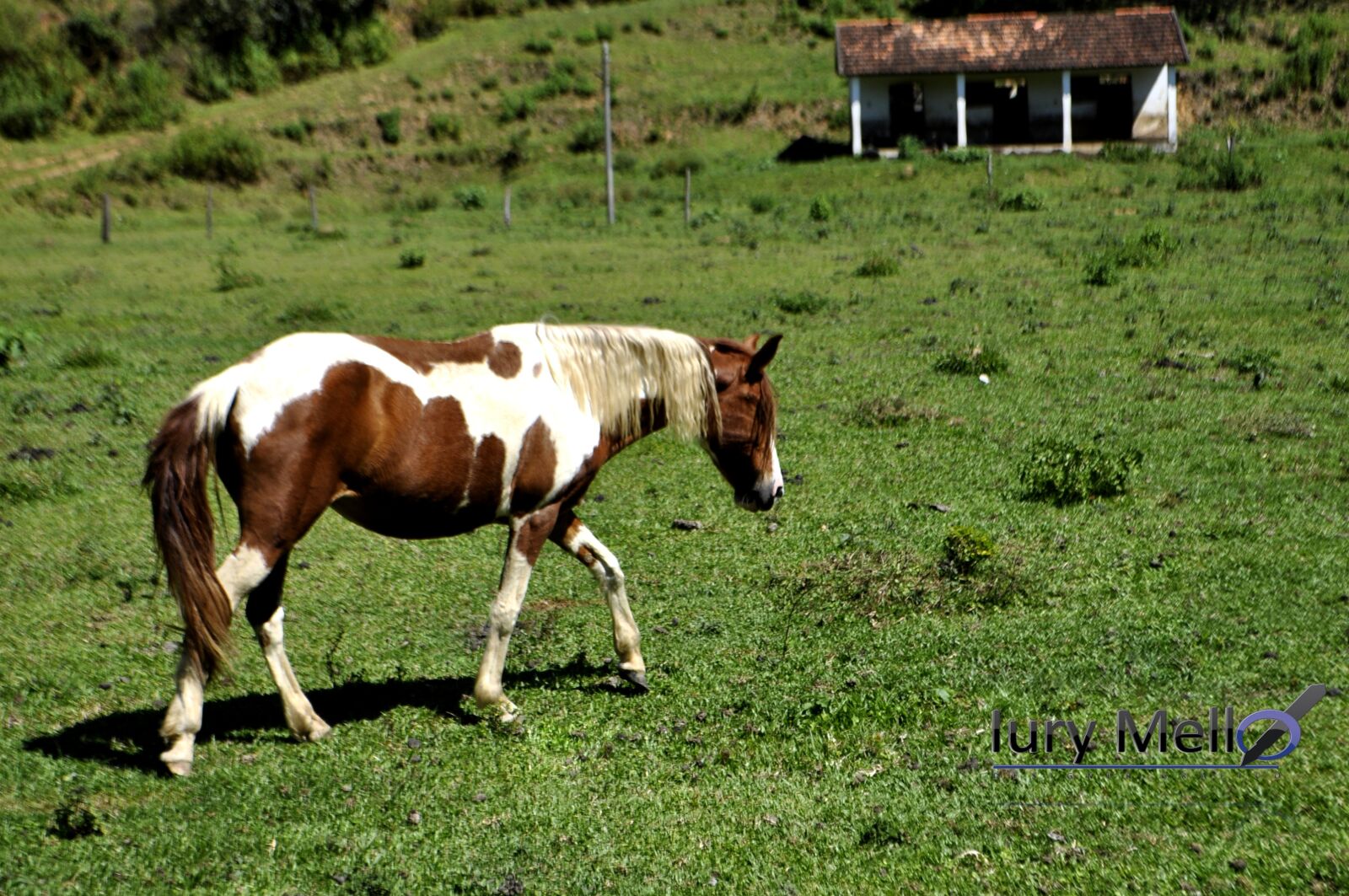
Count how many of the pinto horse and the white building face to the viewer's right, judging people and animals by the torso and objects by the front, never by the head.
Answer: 1

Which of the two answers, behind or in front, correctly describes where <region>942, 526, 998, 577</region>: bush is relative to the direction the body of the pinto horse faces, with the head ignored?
in front

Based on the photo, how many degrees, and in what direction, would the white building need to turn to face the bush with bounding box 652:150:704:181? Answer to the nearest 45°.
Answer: approximately 45° to its right

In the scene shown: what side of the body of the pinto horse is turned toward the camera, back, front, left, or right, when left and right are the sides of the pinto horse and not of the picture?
right

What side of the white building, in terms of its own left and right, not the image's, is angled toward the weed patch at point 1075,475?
front

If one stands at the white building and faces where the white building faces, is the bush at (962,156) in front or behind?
in front

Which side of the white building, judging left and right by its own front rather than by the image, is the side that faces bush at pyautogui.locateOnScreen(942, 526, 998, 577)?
front

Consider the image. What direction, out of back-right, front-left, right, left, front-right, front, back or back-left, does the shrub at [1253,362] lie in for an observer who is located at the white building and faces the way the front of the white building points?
front

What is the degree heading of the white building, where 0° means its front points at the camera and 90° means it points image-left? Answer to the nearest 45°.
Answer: approximately 0°

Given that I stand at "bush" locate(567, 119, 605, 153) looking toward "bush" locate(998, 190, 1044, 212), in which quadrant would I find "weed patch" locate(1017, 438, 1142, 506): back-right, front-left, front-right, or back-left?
front-right

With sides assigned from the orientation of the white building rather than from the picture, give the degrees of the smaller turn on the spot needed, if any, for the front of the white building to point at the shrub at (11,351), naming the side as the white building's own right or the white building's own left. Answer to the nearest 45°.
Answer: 0° — it already faces it

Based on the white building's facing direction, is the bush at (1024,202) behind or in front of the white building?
in front

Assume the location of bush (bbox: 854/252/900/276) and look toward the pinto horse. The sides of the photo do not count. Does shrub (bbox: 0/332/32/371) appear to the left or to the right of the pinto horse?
right
